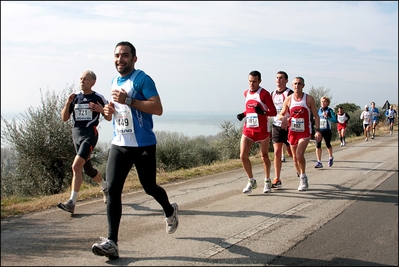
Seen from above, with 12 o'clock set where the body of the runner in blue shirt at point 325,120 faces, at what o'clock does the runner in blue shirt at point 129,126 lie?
the runner in blue shirt at point 129,126 is roughly at 11 o'clock from the runner in blue shirt at point 325,120.

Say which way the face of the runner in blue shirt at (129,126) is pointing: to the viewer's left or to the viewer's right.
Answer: to the viewer's left

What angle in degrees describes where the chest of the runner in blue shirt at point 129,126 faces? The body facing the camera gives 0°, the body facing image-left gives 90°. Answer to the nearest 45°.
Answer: approximately 45°

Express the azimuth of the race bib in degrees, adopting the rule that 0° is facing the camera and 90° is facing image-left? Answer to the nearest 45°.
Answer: approximately 0°

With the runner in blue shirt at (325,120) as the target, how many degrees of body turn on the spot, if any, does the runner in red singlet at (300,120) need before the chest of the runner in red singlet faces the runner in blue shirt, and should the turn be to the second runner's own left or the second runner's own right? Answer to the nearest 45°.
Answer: approximately 180°

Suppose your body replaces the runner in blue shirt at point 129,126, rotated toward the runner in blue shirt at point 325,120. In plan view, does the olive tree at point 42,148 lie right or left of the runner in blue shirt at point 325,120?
left

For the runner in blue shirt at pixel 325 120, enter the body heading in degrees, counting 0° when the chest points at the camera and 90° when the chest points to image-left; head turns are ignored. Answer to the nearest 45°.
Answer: approximately 45°
